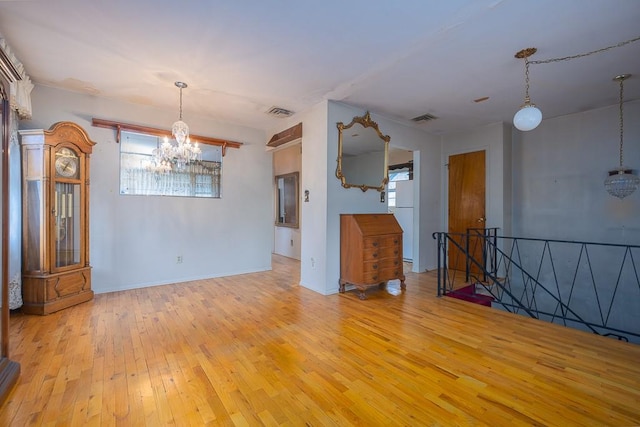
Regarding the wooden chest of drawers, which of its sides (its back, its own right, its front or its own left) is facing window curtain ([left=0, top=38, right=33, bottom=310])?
right

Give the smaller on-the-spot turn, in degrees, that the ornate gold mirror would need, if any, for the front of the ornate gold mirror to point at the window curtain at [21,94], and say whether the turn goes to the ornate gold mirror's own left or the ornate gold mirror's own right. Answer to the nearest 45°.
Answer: approximately 90° to the ornate gold mirror's own right

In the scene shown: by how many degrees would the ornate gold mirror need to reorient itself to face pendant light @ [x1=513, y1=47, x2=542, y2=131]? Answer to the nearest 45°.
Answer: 0° — it already faces it

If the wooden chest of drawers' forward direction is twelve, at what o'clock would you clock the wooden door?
The wooden door is roughly at 9 o'clock from the wooden chest of drawers.

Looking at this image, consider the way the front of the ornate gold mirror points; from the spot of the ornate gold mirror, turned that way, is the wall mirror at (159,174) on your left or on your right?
on your right

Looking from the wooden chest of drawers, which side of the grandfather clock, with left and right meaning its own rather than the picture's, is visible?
front

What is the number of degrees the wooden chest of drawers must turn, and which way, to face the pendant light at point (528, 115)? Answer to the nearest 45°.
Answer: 0° — it already faces it

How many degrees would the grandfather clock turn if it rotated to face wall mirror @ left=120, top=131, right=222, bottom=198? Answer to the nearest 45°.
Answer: approximately 45° to its left

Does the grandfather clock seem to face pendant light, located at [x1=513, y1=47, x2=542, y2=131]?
yes

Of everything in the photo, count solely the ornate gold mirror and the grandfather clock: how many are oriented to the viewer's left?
0

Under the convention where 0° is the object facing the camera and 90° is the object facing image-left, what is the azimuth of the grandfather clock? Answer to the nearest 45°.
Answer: approximately 315°

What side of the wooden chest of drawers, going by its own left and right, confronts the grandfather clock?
right

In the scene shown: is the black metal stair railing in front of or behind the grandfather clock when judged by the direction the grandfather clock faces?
in front

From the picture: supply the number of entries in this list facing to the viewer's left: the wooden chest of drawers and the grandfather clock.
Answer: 0
